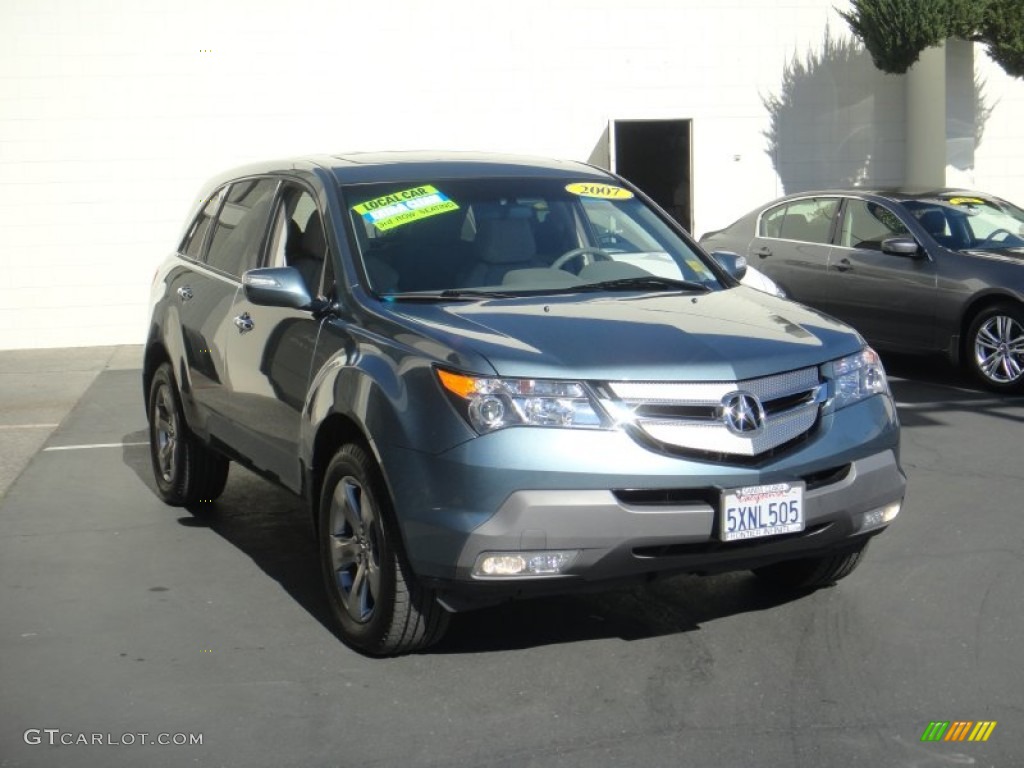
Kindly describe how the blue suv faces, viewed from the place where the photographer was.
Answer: facing the viewer and to the right of the viewer

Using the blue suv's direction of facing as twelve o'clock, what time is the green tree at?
The green tree is roughly at 8 o'clock from the blue suv.
